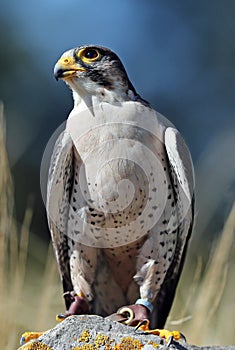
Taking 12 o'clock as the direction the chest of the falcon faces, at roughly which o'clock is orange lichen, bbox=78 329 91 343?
The orange lichen is roughly at 12 o'clock from the falcon.

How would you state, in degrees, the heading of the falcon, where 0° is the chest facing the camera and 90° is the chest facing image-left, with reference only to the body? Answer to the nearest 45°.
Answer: approximately 0°

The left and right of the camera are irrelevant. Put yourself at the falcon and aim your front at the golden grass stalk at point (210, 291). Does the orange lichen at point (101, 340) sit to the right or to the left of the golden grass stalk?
right

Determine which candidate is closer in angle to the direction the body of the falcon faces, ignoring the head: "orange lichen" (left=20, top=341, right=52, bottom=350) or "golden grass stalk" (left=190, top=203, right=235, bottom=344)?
the orange lichen

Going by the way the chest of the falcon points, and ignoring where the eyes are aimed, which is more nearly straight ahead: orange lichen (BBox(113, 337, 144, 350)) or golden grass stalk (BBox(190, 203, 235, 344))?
the orange lichen

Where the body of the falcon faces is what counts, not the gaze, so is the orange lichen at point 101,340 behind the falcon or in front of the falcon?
in front

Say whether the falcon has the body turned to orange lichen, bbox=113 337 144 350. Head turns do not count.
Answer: yes
